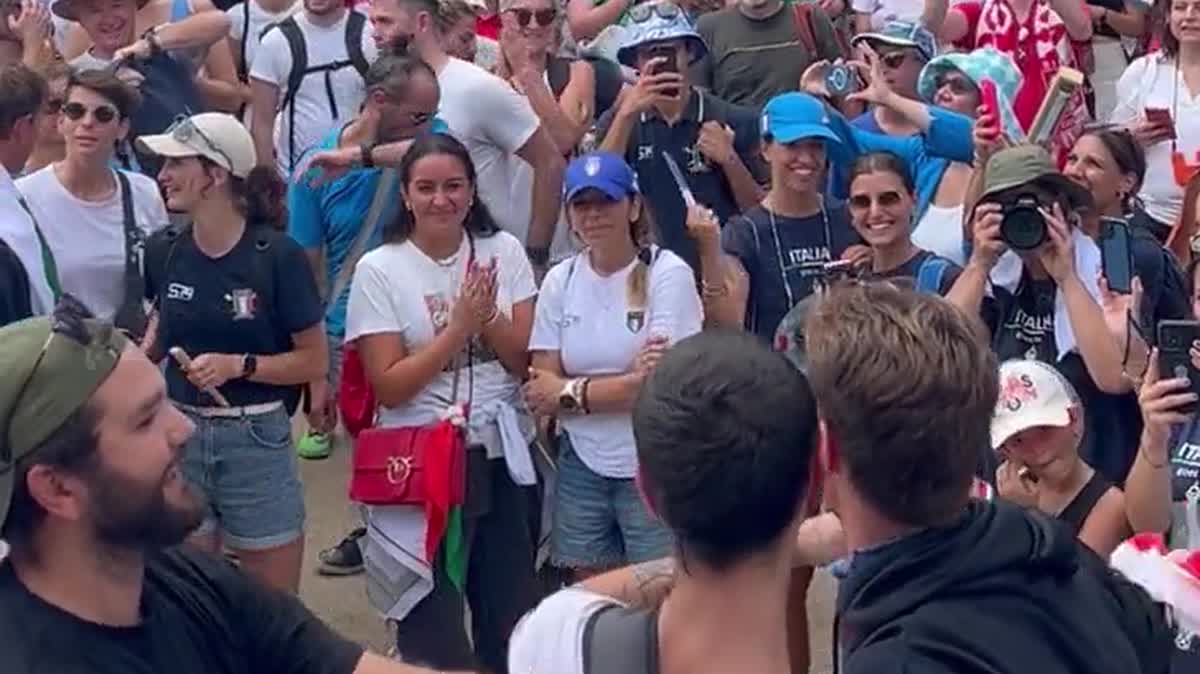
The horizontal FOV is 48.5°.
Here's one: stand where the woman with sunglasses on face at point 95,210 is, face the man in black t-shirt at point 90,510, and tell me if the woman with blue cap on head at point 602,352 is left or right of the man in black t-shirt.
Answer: left

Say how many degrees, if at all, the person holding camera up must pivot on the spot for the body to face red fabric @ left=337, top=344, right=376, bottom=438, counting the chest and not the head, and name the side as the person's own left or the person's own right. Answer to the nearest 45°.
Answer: approximately 90° to the person's own right

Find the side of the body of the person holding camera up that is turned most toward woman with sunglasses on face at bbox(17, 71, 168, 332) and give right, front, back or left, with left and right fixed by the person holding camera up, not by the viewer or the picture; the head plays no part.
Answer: right

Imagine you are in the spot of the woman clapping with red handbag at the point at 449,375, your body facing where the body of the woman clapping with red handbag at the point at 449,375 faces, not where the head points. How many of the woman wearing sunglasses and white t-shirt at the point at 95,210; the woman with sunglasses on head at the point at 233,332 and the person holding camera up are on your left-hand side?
1

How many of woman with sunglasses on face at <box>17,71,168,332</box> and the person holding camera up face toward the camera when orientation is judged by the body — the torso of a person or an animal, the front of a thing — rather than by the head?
2

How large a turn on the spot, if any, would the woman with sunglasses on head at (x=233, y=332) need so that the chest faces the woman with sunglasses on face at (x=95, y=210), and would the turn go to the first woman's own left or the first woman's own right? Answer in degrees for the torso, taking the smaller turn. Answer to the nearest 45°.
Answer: approximately 90° to the first woman's own right

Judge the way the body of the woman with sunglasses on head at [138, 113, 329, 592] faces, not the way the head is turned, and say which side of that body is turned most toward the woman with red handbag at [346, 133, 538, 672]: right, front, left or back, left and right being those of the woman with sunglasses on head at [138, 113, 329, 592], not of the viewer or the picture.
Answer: left

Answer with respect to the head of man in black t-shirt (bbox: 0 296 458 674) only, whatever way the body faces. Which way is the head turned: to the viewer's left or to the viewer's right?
to the viewer's right

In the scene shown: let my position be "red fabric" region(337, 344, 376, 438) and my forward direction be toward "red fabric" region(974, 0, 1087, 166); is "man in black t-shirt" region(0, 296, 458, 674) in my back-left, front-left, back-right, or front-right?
back-right
